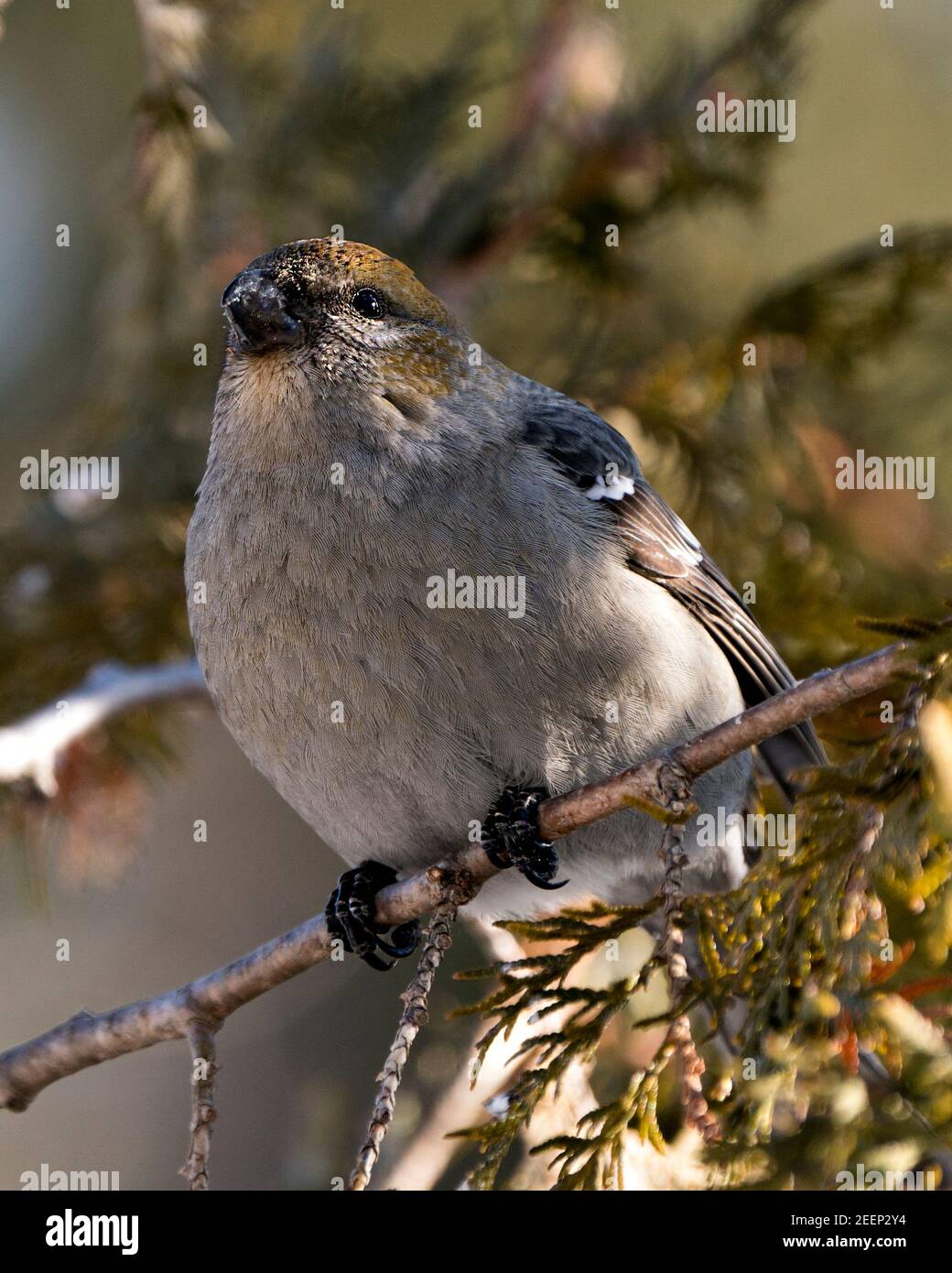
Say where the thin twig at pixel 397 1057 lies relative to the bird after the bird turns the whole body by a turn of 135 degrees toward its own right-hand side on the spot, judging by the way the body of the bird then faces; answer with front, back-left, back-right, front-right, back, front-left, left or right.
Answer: back

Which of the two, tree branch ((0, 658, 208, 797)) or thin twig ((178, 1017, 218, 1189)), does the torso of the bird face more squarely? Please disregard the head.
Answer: the thin twig

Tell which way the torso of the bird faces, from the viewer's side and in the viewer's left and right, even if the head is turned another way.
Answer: facing the viewer and to the left of the viewer

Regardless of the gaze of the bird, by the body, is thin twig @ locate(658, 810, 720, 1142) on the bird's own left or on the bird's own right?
on the bird's own left
